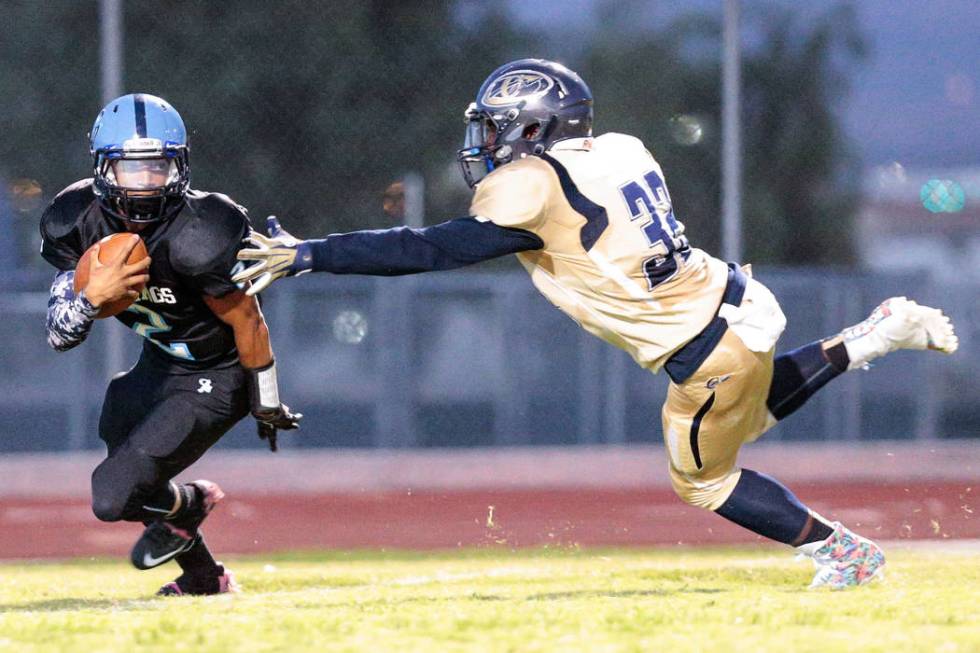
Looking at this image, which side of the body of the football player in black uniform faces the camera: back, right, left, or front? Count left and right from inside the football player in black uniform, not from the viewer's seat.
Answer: front

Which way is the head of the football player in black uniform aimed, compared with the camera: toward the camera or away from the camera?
toward the camera

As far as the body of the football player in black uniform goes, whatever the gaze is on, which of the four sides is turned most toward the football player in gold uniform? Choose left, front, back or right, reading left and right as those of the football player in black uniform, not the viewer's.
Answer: left
